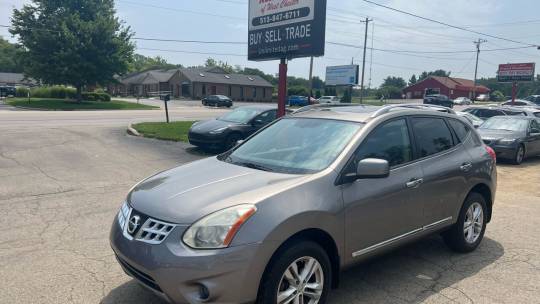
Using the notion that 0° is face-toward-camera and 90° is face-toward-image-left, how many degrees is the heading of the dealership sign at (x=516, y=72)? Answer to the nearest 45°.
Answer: approximately 0°

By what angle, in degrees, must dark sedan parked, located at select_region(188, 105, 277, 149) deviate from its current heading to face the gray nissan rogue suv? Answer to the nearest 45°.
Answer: approximately 45° to its left

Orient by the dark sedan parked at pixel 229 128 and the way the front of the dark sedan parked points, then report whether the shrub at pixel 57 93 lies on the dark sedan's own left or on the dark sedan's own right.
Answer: on the dark sedan's own right

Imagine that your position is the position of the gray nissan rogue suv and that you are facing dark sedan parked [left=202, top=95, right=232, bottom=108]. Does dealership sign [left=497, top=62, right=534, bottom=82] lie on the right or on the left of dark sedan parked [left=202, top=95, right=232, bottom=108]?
right

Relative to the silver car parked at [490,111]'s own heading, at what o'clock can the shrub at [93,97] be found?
The shrub is roughly at 2 o'clock from the silver car parked.

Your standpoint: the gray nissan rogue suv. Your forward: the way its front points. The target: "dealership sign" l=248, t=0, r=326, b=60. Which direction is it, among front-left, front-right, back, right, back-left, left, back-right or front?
back-right

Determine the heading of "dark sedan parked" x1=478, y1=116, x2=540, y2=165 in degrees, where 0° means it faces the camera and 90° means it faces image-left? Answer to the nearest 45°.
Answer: approximately 45°

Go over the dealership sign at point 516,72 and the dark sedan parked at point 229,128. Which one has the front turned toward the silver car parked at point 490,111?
the dealership sign

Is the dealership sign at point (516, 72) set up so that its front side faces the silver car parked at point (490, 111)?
yes

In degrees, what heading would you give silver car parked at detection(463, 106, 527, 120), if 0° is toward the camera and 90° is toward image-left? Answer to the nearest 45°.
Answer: approximately 45°

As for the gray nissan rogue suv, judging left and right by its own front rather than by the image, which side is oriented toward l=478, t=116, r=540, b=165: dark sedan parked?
back

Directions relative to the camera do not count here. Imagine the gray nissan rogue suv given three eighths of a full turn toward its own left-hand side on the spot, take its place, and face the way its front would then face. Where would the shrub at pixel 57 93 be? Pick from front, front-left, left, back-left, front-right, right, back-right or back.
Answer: back-left
